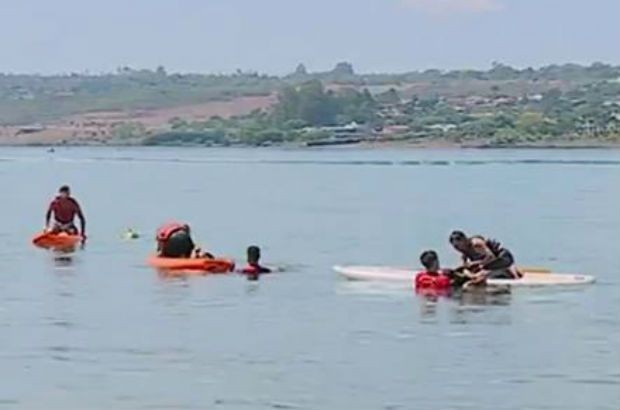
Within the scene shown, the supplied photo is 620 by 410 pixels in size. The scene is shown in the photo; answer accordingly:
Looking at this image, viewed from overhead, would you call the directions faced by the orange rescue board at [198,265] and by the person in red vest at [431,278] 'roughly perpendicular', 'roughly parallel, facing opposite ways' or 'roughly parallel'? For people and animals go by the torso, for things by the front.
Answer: roughly perpendicular

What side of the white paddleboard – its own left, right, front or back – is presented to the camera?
left

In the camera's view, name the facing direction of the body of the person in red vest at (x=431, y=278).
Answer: away from the camera

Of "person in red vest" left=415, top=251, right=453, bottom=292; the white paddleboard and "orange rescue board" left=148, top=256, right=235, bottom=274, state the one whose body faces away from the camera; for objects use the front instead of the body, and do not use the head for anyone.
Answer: the person in red vest

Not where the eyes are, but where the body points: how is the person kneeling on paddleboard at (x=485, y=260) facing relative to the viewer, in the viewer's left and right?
facing the viewer and to the left of the viewer
